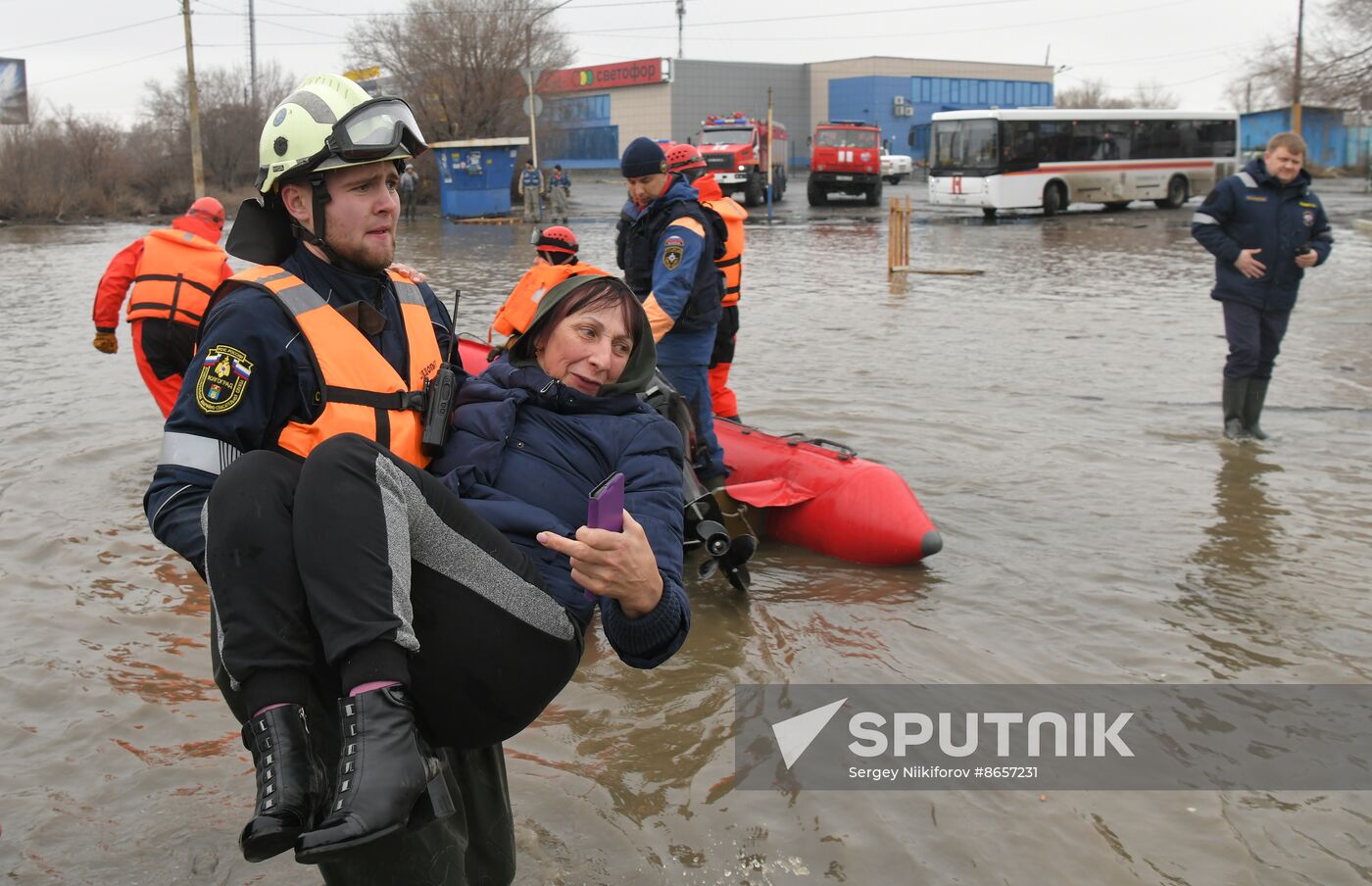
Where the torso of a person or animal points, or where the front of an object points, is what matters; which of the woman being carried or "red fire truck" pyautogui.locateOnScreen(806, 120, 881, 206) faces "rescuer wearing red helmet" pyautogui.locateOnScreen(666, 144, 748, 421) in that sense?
the red fire truck

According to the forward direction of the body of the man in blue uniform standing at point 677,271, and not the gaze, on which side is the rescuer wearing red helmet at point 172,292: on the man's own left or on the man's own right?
on the man's own right

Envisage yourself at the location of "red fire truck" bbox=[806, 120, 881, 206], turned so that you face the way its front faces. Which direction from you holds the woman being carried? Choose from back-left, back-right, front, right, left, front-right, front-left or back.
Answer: front

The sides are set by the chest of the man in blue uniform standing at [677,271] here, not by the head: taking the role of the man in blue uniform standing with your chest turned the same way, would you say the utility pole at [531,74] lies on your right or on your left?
on your right

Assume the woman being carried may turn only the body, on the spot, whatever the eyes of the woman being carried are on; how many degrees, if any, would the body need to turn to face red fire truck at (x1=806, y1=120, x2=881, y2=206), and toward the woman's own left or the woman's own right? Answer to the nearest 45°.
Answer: approximately 135° to the woman's own right

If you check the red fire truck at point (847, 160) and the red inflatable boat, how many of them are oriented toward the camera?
1

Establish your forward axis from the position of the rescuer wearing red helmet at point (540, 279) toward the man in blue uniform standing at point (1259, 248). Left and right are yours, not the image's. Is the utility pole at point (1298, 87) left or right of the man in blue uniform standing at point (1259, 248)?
left

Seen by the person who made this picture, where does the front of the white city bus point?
facing the viewer and to the left of the viewer

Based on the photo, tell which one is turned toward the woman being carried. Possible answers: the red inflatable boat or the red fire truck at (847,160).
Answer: the red fire truck

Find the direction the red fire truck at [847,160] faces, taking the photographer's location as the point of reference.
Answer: facing the viewer

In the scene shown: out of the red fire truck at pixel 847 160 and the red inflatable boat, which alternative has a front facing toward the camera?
the red fire truck

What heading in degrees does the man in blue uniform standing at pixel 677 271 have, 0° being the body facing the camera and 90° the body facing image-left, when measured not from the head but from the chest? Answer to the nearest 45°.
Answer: approximately 45°

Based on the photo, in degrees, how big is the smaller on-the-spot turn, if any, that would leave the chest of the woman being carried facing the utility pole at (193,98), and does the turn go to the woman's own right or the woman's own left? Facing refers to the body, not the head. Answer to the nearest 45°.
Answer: approximately 135° to the woman's own right

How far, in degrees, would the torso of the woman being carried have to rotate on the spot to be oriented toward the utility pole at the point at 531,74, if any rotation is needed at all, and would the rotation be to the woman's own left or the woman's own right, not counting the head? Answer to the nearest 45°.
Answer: approximately 135° to the woman's own right
